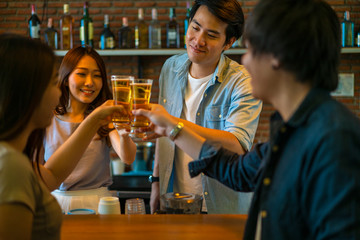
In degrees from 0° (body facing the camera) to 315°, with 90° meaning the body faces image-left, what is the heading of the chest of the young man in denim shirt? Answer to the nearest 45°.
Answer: approximately 45°

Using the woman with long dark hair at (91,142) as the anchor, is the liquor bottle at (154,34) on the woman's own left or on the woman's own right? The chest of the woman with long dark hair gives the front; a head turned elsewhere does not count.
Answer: on the woman's own left

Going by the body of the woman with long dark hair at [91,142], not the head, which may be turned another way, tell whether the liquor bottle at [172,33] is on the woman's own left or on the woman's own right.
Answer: on the woman's own left

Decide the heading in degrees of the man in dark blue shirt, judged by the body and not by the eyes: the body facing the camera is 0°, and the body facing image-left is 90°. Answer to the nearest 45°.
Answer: approximately 90°

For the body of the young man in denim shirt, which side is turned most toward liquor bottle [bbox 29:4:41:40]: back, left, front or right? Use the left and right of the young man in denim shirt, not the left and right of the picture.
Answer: right

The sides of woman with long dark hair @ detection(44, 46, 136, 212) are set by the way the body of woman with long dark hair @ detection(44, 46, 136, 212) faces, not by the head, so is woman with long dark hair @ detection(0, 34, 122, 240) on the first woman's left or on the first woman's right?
on the first woman's right

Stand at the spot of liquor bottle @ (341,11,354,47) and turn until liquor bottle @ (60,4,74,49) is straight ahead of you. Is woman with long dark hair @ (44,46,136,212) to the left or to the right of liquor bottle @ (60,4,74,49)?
left

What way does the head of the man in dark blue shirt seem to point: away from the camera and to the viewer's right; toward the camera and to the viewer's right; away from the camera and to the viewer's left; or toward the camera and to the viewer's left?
away from the camera and to the viewer's left

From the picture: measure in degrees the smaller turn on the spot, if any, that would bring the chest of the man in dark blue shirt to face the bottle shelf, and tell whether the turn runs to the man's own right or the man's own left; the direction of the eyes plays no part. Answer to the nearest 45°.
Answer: approximately 90° to the man's own right

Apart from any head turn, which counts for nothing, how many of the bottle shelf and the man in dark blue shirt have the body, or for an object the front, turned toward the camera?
1

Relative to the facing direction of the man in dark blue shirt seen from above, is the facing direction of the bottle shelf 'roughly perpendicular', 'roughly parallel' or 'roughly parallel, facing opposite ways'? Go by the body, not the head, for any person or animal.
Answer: roughly perpendicular
